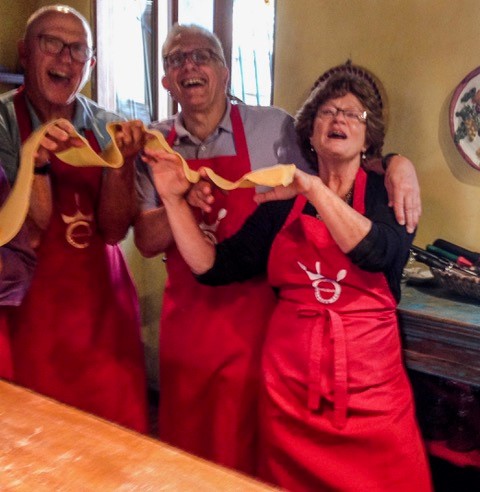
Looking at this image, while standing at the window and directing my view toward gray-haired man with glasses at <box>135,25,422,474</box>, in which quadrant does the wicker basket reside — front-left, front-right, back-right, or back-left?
front-left

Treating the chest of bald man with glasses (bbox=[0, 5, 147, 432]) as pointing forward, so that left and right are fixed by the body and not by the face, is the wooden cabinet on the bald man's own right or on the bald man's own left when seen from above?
on the bald man's own left

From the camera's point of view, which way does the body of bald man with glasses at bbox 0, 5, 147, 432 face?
toward the camera

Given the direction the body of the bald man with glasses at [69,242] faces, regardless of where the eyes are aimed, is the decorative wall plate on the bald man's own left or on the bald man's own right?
on the bald man's own left

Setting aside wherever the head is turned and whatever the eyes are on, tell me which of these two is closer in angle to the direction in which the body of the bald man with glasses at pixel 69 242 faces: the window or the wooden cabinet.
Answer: the wooden cabinet

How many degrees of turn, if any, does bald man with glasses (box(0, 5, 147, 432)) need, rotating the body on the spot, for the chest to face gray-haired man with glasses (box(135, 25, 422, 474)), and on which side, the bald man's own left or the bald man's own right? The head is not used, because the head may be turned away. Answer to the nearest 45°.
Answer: approximately 90° to the bald man's own left

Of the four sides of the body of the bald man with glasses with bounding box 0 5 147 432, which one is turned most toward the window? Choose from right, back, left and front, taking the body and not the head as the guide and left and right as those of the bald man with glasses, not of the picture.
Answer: back

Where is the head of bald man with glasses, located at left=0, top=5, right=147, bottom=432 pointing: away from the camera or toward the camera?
toward the camera

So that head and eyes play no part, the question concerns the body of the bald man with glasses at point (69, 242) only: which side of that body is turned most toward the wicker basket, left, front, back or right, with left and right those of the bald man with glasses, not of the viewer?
left

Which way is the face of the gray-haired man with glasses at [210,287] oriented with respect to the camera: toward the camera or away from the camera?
toward the camera
